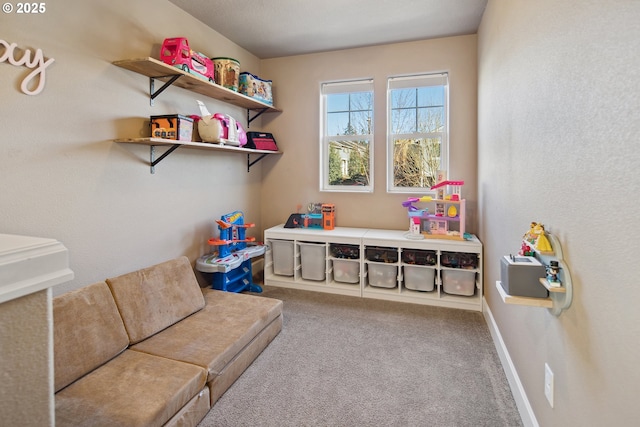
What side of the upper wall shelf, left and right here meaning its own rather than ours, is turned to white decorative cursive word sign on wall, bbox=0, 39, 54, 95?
right

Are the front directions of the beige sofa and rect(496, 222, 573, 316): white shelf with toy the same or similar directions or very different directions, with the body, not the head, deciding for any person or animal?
very different directions

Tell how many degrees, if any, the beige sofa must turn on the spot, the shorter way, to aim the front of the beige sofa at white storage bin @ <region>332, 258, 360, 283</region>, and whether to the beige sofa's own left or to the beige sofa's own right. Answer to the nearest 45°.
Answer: approximately 90° to the beige sofa's own left

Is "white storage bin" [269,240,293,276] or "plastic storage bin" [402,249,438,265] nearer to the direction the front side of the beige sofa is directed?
the plastic storage bin

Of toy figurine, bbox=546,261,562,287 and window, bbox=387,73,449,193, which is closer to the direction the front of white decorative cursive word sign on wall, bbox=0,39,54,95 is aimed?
the toy figurine

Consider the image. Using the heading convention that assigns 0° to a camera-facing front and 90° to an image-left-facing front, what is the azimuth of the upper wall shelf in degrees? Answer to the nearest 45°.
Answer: approximately 315°

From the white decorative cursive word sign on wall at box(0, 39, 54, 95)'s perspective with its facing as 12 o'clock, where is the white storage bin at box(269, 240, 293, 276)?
The white storage bin is roughly at 10 o'clock from the white decorative cursive word sign on wall.

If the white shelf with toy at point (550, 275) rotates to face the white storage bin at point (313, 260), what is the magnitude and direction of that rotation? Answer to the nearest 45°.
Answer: approximately 45° to its right

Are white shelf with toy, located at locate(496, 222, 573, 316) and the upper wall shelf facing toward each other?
yes
